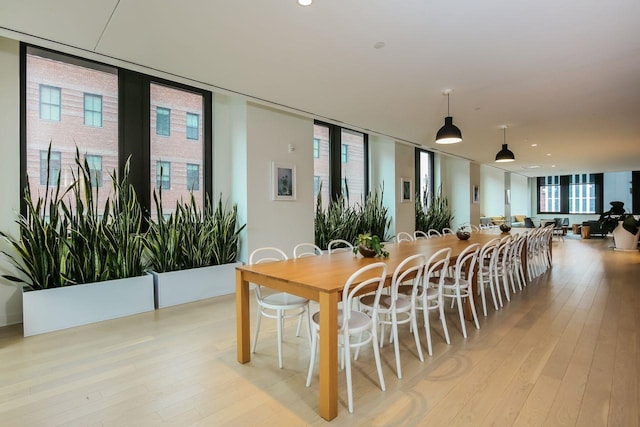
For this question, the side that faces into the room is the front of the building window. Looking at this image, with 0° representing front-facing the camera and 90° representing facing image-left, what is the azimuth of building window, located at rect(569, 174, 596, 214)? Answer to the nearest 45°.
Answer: approximately 0°

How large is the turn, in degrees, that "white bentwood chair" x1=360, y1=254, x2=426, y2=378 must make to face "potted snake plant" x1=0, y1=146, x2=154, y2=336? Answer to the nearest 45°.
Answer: approximately 45° to its left

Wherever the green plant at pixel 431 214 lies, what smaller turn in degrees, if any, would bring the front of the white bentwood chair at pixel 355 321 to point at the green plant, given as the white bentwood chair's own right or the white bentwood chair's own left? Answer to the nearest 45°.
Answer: approximately 45° to the white bentwood chair's own right

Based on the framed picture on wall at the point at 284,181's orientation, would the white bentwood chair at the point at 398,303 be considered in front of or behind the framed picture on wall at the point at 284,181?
in front

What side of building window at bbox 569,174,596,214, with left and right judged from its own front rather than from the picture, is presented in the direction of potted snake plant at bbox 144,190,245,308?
front

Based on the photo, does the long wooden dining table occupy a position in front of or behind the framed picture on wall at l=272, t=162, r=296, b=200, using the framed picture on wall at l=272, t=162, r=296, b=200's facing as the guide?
in front

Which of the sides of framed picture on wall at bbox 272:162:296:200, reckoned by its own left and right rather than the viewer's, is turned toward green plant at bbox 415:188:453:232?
left

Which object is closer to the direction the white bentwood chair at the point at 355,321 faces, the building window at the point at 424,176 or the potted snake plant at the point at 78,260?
the potted snake plant

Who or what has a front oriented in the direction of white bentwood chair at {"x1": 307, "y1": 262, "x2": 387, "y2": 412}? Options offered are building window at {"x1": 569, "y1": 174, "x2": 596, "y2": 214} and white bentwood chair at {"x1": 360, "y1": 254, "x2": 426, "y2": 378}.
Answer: the building window

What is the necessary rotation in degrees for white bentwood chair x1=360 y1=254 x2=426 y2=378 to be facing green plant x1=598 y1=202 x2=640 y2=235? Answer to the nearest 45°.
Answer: approximately 90° to its right

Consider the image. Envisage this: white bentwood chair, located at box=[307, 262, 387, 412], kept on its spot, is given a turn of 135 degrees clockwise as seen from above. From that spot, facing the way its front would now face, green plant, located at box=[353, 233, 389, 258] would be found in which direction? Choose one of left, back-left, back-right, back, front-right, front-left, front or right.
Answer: left

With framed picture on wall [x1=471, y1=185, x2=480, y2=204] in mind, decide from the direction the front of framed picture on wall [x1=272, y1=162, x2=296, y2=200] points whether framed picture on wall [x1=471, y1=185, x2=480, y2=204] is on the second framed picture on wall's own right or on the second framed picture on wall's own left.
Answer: on the second framed picture on wall's own left

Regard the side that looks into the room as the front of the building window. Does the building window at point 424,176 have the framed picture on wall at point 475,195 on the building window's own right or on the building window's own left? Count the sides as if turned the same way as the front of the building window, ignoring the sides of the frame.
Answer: on the building window's own left

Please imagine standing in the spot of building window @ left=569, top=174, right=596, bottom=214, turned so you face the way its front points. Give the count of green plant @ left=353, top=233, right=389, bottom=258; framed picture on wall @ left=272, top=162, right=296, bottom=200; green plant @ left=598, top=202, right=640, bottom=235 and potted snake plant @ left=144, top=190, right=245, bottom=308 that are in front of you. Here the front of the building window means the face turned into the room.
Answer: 4

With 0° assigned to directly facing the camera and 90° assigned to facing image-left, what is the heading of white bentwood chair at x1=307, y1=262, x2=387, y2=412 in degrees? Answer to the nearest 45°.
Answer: approximately 135°

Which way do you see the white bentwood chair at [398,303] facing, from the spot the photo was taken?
facing away from the viewer and to the left of the viewer
